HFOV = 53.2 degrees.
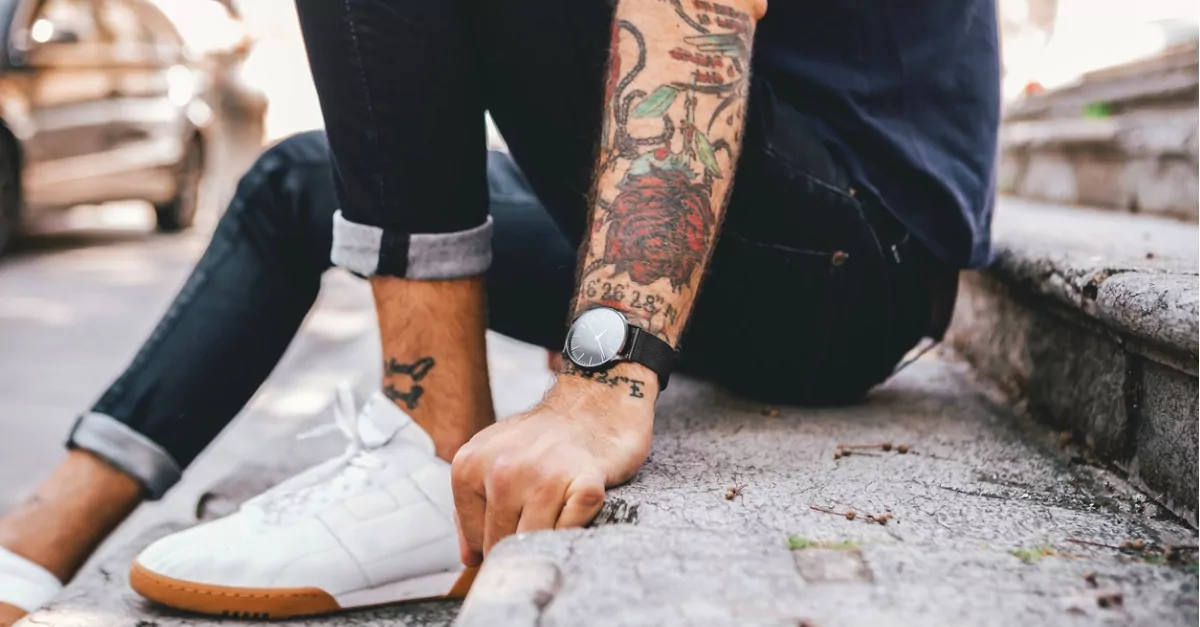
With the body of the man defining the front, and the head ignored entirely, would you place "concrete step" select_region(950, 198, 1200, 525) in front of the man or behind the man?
behind

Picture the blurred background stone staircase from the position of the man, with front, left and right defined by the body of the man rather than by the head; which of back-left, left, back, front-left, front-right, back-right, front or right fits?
back-right

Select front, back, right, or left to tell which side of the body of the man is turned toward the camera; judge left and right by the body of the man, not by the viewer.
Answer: left
